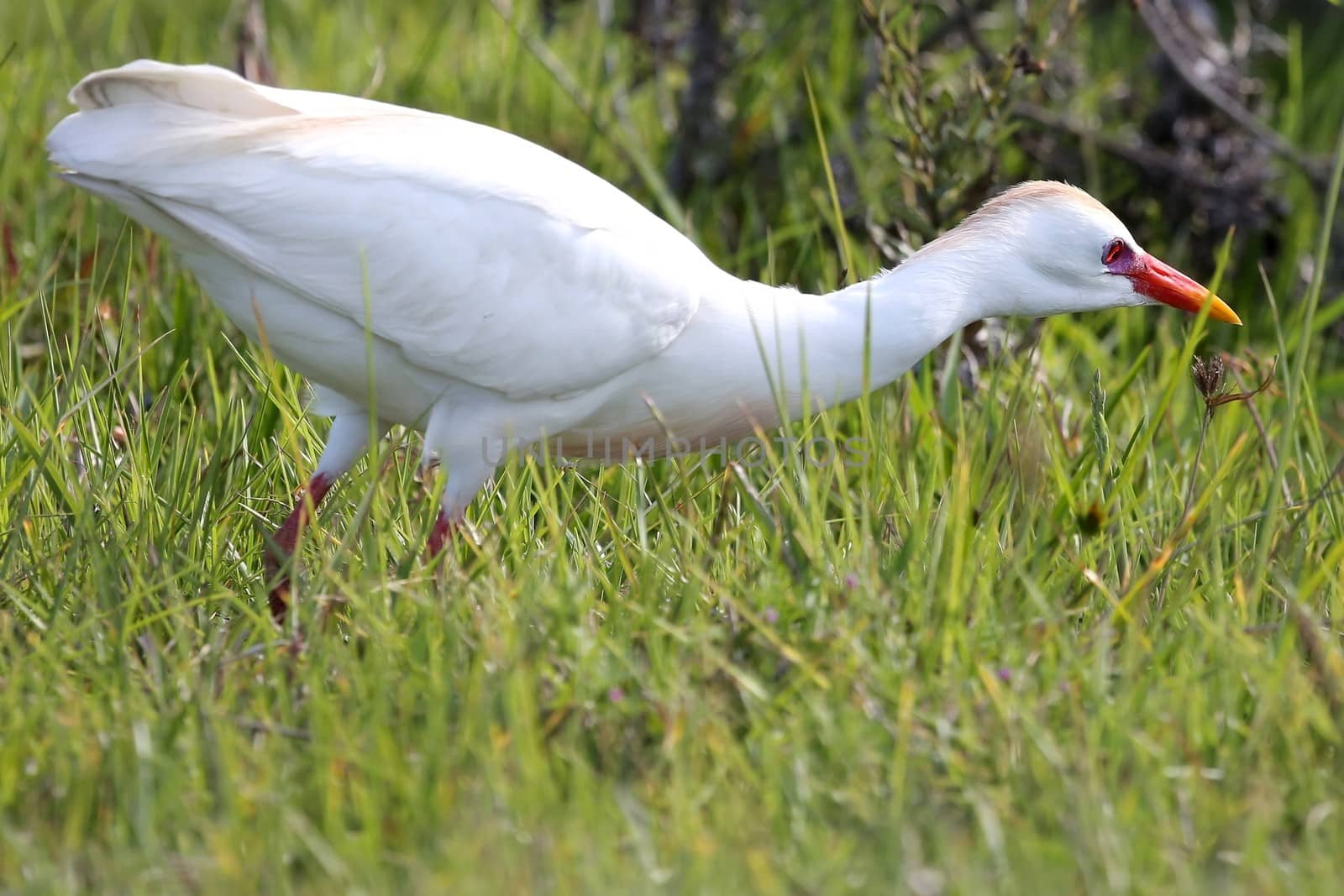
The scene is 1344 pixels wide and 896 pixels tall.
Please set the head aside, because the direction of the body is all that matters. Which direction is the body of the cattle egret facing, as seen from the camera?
to the viewer's right

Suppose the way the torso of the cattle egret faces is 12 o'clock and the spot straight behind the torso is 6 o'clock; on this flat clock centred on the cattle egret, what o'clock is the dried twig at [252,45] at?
The dried twig is roughly at 8 o'clock from the cattle egret.

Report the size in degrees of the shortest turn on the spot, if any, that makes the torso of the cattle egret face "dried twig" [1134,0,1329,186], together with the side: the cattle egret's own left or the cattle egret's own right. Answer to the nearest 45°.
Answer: approximately 45° to the cattle egret's own left
